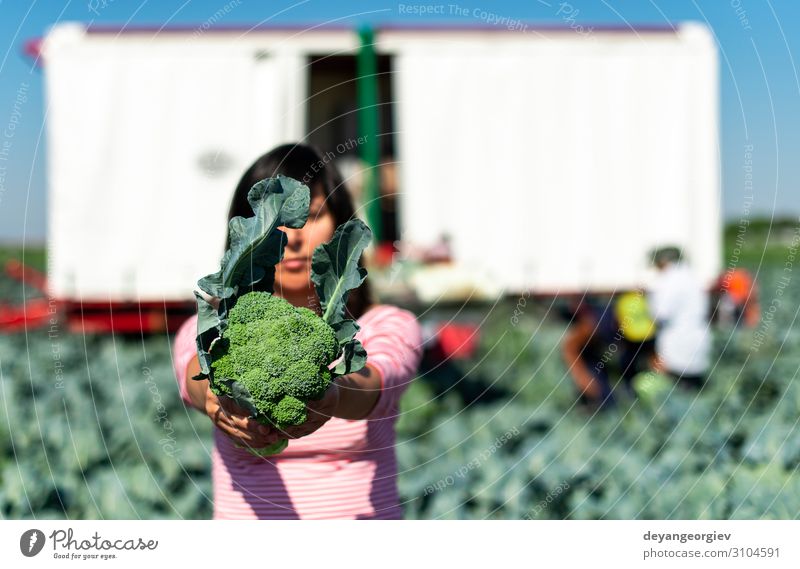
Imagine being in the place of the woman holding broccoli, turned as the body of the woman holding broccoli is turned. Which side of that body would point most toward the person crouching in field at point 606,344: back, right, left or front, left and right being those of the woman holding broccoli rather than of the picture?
back

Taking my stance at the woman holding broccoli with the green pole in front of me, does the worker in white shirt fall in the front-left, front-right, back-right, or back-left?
front-right

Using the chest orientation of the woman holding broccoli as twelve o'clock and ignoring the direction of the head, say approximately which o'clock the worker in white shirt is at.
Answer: The worker in white shirt is roughly at 7 o'clock from the woman holding broccoli.

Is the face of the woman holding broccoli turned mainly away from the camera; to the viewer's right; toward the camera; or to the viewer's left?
toward the camera

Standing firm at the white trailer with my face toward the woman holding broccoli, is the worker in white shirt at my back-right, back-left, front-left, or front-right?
front-left

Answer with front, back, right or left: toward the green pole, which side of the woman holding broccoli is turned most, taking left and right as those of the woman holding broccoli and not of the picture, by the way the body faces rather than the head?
back

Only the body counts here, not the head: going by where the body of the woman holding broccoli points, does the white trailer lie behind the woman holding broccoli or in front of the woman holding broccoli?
behind

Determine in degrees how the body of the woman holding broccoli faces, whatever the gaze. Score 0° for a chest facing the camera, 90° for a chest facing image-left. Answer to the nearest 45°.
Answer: approximately 0°
